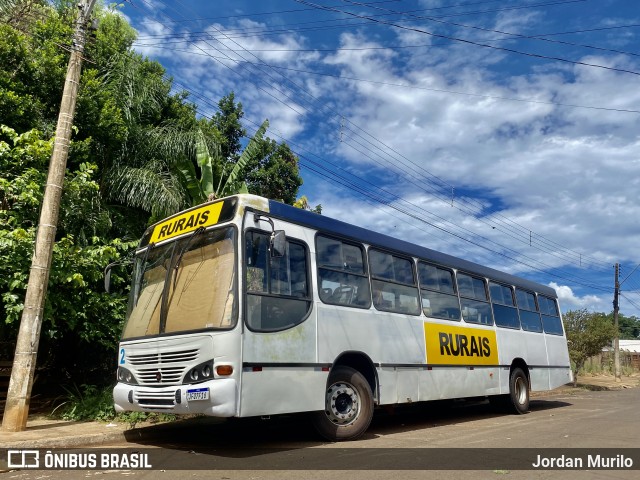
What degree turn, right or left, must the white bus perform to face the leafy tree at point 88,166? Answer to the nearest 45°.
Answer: approximately 90° to its right

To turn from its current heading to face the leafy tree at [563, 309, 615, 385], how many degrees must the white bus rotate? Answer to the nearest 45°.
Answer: approximately 180°

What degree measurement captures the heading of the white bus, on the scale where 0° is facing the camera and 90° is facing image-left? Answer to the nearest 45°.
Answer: approximately 45°

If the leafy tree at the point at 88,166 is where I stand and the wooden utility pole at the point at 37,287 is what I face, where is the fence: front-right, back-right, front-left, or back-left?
back-left

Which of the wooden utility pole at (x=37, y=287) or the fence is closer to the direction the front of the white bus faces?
the wooden utility pole

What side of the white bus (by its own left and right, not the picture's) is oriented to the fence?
back

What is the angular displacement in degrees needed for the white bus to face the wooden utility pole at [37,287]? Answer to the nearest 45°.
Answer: approximately 45° to its right
